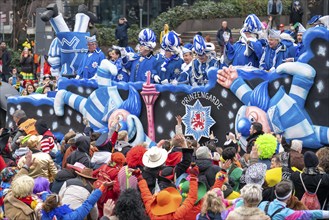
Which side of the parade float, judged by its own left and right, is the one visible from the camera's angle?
left

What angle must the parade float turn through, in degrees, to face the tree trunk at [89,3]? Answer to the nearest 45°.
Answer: approximately 90° to its right

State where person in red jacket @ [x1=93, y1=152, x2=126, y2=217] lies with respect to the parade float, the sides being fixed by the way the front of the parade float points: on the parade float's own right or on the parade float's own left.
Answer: on the parade float's own left
